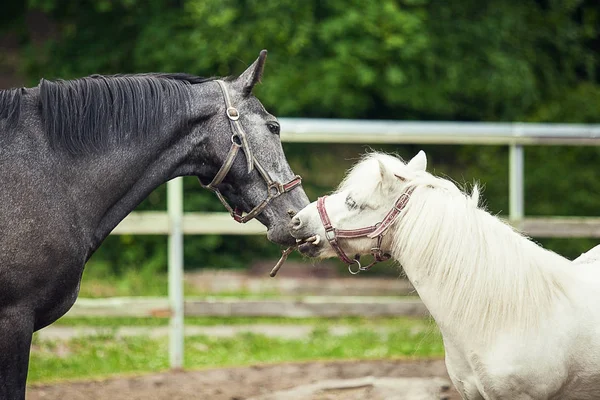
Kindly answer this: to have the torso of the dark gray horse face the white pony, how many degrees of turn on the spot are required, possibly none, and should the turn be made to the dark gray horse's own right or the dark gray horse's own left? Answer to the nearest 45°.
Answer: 0° — it already faces it

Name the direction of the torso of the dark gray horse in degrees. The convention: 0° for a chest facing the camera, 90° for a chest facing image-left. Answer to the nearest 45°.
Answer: approximately 270°
